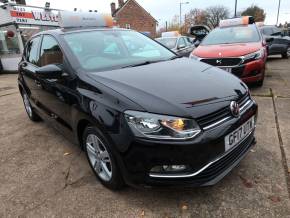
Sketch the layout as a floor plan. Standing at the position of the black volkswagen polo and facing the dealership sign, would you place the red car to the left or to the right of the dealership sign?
right

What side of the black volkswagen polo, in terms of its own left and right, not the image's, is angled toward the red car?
left

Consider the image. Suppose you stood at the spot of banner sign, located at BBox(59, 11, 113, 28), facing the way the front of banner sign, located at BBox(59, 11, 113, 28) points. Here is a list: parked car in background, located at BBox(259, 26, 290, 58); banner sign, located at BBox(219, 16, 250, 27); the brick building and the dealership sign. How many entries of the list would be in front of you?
0

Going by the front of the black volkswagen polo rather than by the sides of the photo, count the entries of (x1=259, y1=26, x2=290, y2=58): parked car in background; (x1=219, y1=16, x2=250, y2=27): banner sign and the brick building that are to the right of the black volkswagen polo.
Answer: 0

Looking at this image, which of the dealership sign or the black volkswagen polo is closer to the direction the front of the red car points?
the black volkswagen polo

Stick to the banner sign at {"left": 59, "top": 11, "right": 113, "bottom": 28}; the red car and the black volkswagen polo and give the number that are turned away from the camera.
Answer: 0

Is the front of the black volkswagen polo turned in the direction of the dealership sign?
no

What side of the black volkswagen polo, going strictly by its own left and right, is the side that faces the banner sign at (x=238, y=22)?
left

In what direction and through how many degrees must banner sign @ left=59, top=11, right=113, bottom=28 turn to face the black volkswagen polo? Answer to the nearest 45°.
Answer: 0° — it already faces it

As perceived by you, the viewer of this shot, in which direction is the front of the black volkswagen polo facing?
facing the viewer and to the right of the viewer

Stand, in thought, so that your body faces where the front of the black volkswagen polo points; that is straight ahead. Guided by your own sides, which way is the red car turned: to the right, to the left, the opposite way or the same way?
to the right

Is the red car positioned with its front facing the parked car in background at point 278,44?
no

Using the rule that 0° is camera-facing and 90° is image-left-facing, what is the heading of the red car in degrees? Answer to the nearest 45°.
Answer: approximately 45°

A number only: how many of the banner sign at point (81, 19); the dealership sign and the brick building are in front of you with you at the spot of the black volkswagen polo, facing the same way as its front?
0

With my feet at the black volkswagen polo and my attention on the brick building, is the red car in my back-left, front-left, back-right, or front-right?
front-right

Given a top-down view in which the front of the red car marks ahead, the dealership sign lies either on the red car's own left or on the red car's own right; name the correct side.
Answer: on the red car's own right

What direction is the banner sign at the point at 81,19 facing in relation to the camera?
toward the camera
